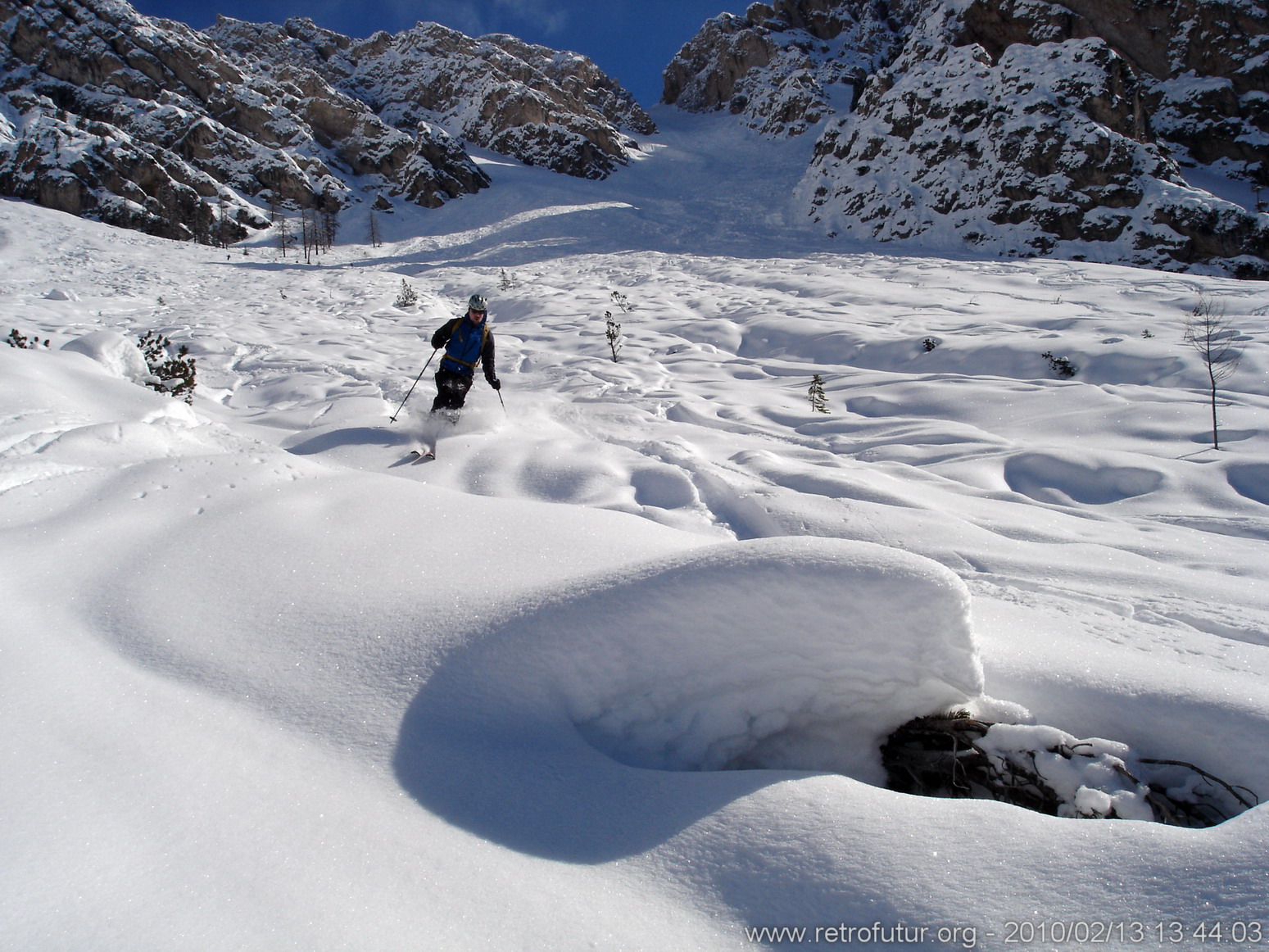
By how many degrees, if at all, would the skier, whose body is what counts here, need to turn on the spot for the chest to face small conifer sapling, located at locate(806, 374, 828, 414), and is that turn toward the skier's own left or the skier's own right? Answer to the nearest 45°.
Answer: approximately 90° to the skier's own left

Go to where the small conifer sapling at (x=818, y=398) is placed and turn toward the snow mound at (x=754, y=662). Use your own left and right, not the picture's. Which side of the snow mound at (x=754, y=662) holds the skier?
right

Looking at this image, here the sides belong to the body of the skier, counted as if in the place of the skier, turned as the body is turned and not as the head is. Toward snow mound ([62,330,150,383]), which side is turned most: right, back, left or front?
right

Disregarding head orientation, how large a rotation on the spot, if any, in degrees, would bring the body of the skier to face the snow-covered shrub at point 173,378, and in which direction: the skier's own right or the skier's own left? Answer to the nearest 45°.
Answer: approximately 90° to the skier's own right

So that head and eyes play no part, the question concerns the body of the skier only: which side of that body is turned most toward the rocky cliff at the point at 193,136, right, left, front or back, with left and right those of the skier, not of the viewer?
back

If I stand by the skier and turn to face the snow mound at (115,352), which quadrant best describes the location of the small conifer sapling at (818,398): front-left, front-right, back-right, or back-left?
back-right

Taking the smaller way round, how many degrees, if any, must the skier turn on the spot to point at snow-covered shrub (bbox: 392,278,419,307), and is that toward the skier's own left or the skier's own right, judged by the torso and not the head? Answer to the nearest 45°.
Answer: approximately 180°

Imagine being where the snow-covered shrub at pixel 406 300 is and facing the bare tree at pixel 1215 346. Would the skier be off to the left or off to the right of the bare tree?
right

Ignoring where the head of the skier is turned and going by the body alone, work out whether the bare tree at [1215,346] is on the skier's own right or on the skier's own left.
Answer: on the skier's own left

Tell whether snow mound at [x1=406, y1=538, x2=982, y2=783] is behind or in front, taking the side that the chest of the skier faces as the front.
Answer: in front
